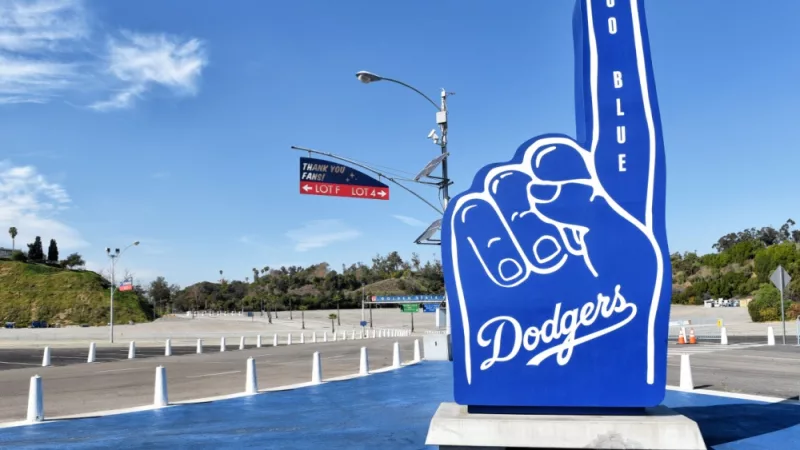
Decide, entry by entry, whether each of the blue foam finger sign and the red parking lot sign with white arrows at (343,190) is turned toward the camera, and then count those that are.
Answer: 2

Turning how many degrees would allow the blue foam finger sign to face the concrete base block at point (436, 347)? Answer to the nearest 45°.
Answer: approximately 180°

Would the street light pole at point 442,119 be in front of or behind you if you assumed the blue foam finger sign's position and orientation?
behind

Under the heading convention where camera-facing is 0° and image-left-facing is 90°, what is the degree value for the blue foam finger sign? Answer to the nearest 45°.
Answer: approximately 0°

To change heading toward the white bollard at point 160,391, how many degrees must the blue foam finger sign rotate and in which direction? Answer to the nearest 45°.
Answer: approximately 135° to its right

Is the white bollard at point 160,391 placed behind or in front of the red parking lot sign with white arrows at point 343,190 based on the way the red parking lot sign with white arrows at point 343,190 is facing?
in front

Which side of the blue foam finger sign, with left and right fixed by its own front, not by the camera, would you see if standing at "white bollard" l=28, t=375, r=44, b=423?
right
